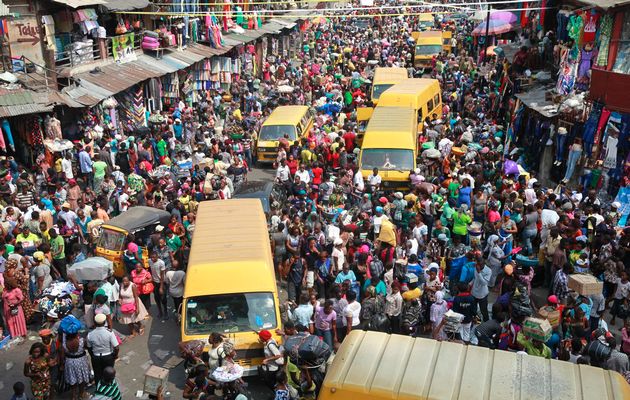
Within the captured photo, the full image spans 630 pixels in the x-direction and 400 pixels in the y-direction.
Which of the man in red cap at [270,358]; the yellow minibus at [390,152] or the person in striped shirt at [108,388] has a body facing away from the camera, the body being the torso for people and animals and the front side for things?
the person in striped shirt

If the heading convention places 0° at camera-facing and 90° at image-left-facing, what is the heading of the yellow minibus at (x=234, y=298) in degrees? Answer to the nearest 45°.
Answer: approximately 0°

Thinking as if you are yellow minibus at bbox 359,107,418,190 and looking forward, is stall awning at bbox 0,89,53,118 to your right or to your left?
on your right

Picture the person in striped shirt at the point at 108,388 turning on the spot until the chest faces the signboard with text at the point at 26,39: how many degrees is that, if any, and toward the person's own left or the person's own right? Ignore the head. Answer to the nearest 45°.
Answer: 0° — they already face it

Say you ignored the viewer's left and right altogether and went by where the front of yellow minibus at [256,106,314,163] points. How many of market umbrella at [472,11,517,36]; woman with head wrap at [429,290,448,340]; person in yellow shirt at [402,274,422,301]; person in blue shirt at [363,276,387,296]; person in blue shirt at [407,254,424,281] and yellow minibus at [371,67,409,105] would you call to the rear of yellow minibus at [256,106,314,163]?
2

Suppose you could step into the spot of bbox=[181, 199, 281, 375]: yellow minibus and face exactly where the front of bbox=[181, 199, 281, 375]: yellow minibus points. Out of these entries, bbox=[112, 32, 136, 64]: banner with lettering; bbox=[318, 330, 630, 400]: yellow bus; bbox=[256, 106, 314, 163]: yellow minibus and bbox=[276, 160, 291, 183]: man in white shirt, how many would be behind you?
3
